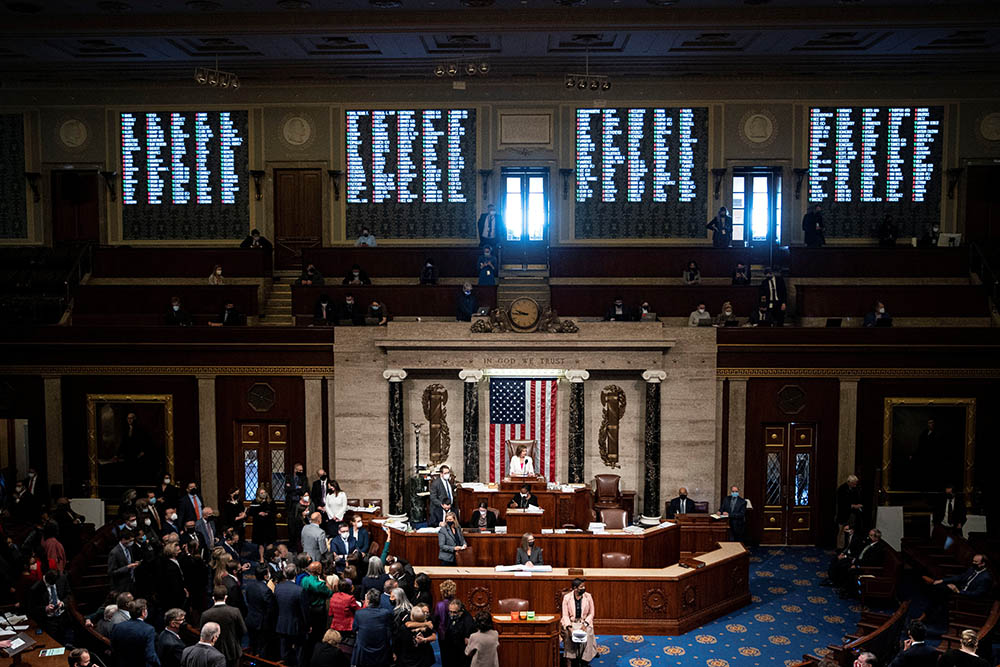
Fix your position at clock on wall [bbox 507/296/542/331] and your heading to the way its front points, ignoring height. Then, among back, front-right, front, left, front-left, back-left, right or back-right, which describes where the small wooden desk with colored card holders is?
front

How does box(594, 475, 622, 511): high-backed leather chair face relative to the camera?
toward the camera

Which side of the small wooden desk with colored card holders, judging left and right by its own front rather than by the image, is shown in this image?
front

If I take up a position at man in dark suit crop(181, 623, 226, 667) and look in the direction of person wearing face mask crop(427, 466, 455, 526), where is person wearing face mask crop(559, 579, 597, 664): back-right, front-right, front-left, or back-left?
front-right

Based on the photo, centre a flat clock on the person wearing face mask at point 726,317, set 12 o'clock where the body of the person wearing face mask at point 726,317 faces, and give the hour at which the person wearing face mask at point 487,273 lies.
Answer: the person wearing face mask at point 487,273 is roughly at 3 o'clock from the person wearing face mask at point 726,317.

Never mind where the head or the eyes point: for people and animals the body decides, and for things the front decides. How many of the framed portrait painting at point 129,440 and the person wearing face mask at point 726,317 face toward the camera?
2

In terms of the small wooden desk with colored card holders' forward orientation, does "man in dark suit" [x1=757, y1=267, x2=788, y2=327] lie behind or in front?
behind

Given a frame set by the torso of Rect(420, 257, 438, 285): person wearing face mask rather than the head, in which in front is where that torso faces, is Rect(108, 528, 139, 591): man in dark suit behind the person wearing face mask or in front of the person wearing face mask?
in front

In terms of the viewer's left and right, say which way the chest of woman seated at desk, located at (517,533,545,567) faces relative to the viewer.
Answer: facing the viewer

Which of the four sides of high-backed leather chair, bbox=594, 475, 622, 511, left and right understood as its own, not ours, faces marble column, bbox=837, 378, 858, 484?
left

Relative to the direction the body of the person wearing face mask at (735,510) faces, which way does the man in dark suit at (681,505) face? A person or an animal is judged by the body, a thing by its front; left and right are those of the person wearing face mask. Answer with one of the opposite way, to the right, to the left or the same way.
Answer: the same way

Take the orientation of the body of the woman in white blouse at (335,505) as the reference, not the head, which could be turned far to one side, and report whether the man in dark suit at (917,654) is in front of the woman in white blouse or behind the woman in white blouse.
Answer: in front

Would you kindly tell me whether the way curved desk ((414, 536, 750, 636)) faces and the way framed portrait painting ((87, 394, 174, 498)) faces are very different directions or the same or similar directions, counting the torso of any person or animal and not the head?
same or similar directions

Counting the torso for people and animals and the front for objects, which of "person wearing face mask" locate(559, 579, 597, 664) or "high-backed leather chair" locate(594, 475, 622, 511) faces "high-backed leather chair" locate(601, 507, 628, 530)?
"high-backed leather chair" locate(594, 475, 622, 511)

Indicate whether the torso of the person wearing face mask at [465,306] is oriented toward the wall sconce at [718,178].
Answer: no

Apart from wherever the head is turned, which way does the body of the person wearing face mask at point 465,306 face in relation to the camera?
toward the camera

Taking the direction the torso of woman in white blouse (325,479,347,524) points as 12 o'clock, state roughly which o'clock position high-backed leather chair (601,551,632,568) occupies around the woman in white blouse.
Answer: The high-backed leather chair is roughly at 10 o'clock from the woman in white blouse.

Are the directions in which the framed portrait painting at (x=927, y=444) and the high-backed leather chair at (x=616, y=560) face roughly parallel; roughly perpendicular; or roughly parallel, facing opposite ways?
roughly parallel

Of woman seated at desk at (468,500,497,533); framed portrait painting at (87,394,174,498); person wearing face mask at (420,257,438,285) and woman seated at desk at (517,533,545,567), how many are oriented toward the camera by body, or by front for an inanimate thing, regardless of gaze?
4

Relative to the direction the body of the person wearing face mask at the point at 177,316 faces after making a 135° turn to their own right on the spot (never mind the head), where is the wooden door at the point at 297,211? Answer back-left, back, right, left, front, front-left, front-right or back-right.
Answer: right
